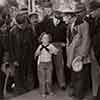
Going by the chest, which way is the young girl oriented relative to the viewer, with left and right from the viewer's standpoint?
facing the viewer
